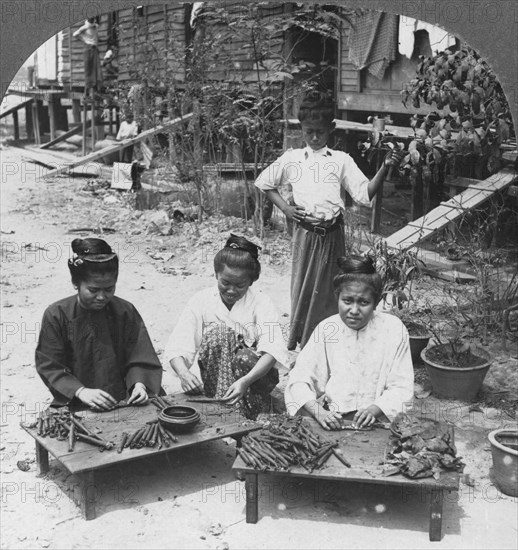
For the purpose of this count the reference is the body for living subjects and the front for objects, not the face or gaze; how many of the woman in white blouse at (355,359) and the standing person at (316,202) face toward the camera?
2

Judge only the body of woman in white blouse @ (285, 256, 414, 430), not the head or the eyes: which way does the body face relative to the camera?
toward the camera

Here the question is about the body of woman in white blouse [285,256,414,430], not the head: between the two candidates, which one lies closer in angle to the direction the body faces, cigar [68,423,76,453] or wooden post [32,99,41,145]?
the cigar

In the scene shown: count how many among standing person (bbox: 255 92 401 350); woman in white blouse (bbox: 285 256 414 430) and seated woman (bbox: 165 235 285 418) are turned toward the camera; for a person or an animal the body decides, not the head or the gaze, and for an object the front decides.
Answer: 3

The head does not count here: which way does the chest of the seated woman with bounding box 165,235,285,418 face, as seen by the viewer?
toward the camera

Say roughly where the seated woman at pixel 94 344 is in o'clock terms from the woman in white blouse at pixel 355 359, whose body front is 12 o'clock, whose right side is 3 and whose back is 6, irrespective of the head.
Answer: The seated woman is roughly at 3 o'clock from the woman in white blouse.

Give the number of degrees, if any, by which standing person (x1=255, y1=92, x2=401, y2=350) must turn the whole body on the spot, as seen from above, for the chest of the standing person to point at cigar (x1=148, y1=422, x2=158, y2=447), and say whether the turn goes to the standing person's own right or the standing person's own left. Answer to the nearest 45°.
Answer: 0° — they already face it

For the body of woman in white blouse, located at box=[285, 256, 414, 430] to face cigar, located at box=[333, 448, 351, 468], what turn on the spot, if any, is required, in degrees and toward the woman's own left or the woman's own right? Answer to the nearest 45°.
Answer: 0° — they already face it

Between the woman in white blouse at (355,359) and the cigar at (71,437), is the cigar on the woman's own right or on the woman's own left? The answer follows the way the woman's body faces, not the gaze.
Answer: on the woman's own right

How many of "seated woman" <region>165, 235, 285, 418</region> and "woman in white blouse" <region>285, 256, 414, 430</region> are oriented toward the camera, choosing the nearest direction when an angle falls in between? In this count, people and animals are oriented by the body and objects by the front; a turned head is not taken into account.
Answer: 2

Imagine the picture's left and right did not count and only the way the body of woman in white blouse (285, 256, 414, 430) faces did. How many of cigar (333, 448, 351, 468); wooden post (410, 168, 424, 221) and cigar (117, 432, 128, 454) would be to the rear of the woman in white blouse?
1

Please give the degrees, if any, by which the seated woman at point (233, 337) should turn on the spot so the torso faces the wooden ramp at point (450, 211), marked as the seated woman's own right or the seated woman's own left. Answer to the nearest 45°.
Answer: approximately 135° to the seated woman's own left
